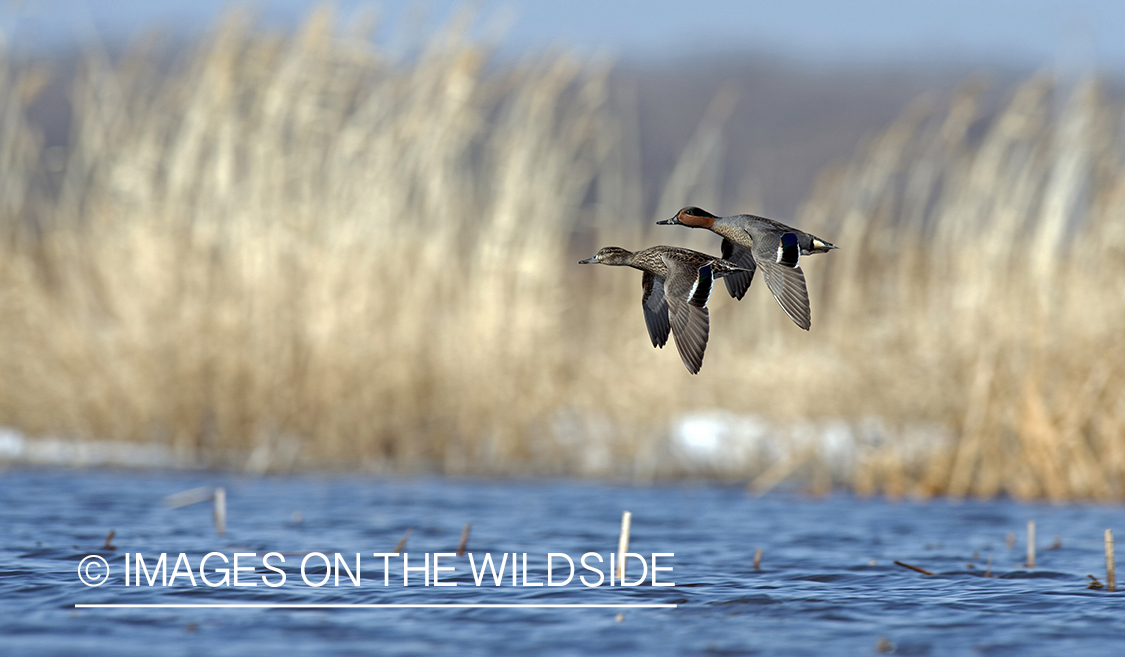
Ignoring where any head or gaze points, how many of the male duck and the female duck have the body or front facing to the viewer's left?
2

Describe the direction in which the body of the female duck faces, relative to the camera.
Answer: to the viewer's left

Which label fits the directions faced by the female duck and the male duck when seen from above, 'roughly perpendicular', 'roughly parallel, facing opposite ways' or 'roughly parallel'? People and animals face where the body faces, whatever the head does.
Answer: roughly parallel

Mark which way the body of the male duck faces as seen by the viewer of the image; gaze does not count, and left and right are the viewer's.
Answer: facing to the left of the viewer
